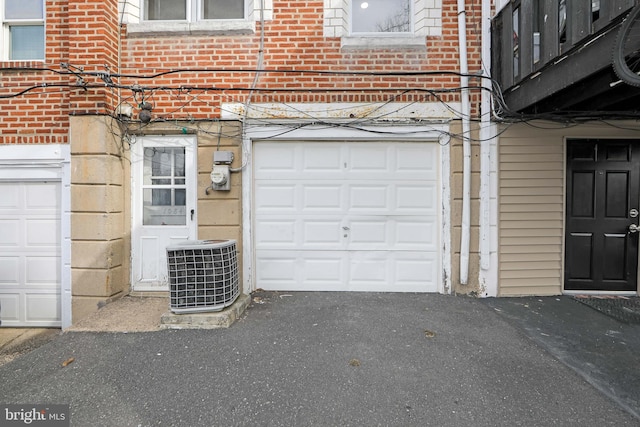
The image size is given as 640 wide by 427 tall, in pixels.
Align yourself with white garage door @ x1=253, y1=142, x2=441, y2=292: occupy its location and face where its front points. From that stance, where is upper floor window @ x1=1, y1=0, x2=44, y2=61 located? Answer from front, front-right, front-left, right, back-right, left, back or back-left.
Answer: right

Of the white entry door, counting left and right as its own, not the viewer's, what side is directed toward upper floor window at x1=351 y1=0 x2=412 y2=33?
left

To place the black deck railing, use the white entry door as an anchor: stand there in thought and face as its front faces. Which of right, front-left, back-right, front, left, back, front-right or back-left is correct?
front-left

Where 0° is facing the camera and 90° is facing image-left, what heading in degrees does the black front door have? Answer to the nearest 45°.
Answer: approximately 0°

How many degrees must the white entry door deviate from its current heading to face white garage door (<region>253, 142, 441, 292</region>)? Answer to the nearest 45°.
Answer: approximately 45° to its left

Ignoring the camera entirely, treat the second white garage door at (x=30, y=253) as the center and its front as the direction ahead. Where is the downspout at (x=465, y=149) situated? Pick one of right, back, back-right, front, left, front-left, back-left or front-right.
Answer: front-left

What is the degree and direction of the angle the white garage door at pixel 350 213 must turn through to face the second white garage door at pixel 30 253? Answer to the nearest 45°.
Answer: approximately 90° to its right

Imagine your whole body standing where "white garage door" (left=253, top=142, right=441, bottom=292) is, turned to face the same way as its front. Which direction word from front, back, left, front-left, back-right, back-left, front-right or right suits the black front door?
left

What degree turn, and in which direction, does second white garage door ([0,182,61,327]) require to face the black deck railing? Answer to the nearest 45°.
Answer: approximately 45° to its left

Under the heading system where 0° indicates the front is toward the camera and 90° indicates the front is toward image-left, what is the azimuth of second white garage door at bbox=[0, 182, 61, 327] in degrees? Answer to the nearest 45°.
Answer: approximately 0°

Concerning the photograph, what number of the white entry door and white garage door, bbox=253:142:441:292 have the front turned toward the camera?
2
